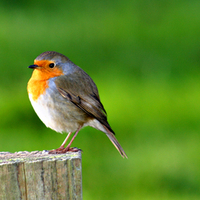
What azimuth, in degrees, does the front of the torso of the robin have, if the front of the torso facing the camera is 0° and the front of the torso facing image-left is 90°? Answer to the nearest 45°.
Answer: approximately 90°
